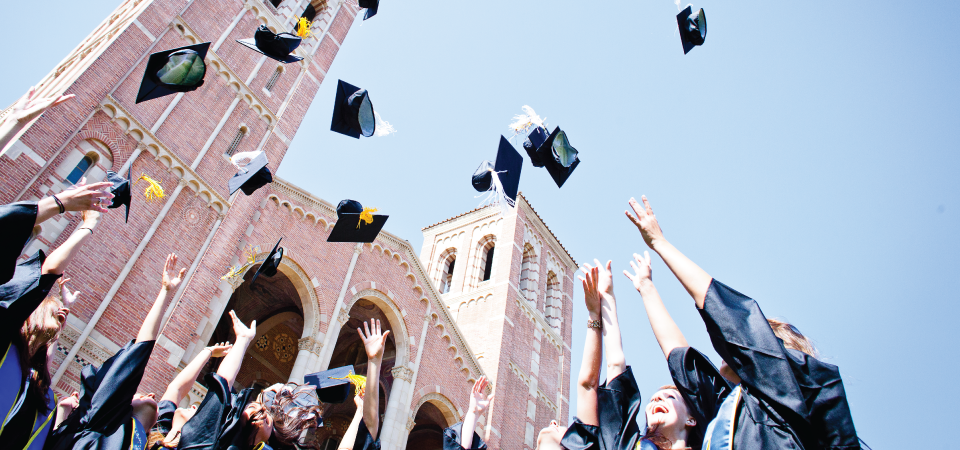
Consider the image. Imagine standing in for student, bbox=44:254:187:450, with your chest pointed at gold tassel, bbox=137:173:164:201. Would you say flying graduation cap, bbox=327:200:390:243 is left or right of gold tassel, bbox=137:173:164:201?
right

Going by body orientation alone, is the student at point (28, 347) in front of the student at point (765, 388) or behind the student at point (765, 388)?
in front

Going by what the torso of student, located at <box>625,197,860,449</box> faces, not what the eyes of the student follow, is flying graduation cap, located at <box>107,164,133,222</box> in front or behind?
in front

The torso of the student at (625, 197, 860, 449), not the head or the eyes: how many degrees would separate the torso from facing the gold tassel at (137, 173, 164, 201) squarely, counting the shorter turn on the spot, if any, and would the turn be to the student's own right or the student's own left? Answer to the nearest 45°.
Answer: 0° — they already face it
